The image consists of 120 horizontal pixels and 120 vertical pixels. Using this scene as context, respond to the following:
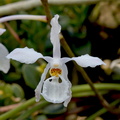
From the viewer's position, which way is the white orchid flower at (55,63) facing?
facing the viewer
